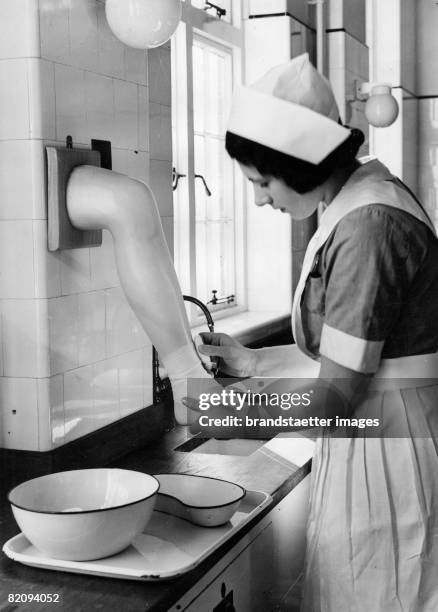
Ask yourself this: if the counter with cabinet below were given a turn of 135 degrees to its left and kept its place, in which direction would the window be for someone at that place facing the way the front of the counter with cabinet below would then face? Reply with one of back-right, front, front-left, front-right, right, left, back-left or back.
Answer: front

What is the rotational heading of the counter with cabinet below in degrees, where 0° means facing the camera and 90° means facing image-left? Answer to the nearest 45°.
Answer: approximately 315°

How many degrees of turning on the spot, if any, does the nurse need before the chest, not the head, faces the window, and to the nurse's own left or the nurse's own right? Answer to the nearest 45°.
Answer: approximately 90° to the nurse's own right

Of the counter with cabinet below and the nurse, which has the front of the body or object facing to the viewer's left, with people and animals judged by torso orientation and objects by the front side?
the nurse

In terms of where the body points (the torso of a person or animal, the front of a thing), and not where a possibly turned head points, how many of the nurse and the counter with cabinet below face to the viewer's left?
1

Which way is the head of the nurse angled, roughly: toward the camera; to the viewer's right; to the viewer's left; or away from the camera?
to the viewer's left

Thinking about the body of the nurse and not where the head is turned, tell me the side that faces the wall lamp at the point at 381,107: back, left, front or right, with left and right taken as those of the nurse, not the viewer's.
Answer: right

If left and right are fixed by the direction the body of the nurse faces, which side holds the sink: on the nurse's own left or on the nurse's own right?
on the nurse's own right

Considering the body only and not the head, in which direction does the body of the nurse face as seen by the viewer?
to the viewer's left
